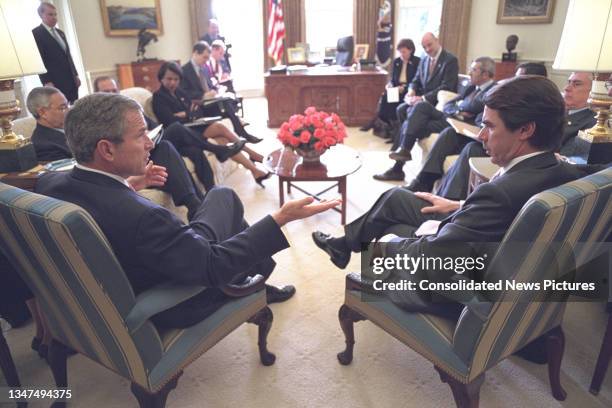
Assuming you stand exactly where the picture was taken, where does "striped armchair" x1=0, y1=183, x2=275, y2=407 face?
facing away from the viewer and to the right of the viewer

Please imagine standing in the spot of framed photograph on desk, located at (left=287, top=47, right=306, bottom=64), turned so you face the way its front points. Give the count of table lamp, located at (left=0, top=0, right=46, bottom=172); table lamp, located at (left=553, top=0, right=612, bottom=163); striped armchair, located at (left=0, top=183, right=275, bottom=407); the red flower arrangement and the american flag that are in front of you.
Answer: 4

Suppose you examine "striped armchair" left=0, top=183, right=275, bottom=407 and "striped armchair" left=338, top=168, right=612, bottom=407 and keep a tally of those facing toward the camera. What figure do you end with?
0

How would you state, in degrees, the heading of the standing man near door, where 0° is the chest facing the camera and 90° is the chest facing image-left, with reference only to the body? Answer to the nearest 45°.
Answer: approximately 315°

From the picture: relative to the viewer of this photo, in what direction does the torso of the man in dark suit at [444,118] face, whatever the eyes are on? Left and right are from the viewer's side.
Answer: facing the viewer and to the left of the viewer

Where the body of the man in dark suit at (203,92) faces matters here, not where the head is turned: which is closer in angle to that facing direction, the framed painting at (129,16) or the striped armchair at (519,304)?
the striped armchair

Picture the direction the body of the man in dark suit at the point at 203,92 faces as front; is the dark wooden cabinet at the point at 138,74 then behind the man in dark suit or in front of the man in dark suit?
behind

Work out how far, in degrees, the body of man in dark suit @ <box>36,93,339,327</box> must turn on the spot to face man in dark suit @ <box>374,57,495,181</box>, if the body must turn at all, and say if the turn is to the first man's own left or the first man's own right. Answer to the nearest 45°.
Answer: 0° — they already face them

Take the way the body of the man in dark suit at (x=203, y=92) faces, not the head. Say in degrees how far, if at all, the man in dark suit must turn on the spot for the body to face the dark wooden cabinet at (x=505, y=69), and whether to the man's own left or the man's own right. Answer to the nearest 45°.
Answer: approximately 45° to the man's own left

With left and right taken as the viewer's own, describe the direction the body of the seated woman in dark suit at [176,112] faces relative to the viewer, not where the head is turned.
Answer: facing the viewer and to the right of the viewer

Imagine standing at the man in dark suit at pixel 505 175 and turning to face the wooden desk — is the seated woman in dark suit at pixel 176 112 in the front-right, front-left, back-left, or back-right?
front-left

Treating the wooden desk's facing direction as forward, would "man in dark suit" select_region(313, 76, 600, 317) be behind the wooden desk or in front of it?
in front

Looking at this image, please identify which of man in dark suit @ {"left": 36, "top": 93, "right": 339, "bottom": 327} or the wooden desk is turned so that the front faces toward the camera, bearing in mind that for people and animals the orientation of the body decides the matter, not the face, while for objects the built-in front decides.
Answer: the wooden desk

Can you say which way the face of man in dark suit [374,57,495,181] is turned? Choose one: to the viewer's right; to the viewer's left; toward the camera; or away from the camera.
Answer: to the viewer's left
